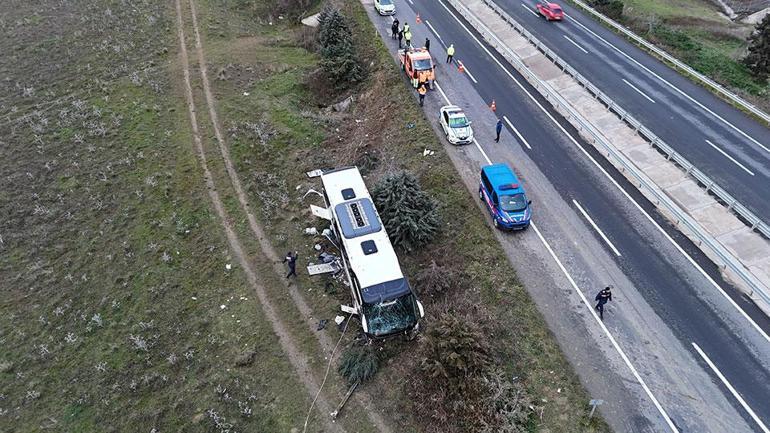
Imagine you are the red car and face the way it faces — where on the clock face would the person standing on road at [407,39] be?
The person standing on road is roughly at 9 o'clock from the red car.

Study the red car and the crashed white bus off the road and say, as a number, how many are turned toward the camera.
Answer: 1

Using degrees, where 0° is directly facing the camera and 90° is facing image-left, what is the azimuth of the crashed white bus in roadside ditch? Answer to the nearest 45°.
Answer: approximately 0°

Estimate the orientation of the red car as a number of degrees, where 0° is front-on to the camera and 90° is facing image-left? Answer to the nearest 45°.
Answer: approximately 135°

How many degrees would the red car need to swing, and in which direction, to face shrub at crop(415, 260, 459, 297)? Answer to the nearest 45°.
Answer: approximately 135° to its left

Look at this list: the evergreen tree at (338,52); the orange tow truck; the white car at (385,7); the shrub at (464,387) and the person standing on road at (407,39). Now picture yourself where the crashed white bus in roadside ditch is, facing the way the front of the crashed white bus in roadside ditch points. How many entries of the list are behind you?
4

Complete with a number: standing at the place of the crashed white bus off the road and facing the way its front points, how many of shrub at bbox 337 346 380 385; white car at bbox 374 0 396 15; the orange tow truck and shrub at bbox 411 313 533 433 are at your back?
2

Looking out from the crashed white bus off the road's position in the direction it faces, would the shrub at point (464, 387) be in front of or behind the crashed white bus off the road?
in front

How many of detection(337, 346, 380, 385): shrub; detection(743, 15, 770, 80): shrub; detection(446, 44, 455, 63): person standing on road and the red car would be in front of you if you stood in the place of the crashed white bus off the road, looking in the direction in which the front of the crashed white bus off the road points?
1

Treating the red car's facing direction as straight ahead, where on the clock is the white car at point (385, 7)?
The white car is roughly at 10 o'clock from the red car.

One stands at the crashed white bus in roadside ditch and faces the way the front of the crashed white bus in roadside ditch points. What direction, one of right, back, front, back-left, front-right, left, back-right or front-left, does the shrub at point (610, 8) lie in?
back-left

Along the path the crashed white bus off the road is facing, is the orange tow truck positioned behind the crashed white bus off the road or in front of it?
behind

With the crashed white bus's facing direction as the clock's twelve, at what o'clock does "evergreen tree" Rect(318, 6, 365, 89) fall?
The evergreen tree is roughly at 6 o'clock from the crashed white bus.

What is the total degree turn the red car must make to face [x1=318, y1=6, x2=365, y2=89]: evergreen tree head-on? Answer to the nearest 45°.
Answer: approximately 90° to its left
